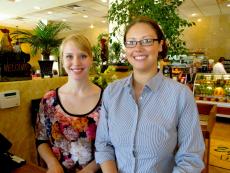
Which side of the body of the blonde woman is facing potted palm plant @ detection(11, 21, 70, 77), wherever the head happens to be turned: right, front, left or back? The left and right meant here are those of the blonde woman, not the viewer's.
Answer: back

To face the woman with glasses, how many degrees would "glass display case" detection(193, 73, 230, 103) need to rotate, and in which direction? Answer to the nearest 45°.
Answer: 0° — it already faces them

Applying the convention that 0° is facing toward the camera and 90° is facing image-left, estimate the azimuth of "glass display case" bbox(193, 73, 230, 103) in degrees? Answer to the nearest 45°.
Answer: approximately 0°

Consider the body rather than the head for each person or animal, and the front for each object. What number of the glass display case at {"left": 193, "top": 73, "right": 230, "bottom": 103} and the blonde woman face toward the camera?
2
